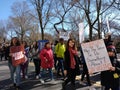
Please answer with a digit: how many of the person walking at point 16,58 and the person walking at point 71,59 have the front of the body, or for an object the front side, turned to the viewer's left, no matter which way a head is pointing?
0

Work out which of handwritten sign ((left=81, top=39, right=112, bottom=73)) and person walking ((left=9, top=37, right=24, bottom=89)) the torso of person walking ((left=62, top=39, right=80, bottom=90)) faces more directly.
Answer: the handwritten sign

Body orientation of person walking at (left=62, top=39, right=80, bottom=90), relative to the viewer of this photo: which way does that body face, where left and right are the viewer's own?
facing the viewer and to the right of the viewer

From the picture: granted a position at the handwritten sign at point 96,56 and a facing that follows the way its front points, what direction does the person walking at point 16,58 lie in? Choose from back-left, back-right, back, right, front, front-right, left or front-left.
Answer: back-right

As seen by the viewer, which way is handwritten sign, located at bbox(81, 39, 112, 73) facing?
toward the camera

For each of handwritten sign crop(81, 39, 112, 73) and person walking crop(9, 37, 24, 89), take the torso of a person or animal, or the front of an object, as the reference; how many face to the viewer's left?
0
